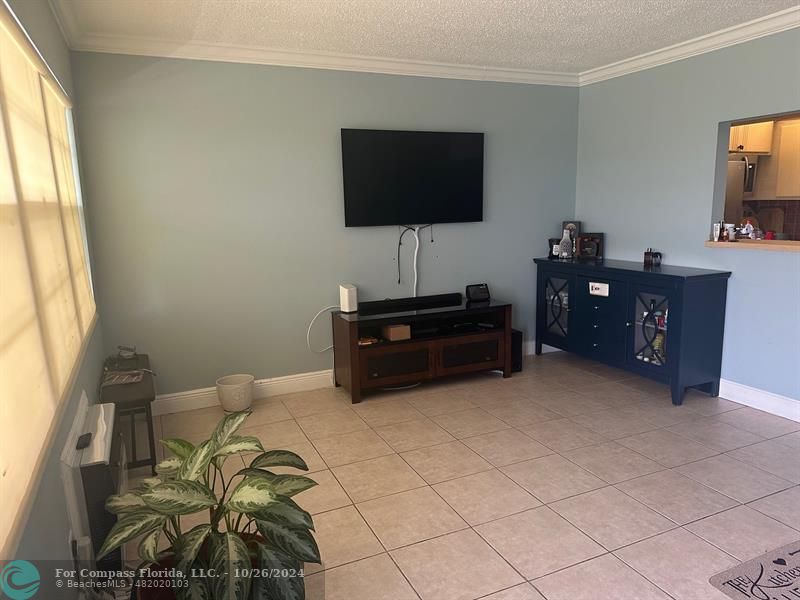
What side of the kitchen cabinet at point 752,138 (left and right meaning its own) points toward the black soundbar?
front

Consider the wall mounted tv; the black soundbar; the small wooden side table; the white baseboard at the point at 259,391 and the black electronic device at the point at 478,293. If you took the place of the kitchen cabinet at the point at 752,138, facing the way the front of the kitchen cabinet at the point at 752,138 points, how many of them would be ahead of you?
5

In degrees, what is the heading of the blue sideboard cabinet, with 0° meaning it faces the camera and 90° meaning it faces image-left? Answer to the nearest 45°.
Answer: approximately 45°

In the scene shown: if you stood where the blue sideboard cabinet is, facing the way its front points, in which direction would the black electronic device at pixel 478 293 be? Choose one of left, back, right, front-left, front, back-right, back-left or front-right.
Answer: front-right

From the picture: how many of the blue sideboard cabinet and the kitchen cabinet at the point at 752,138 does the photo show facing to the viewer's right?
0

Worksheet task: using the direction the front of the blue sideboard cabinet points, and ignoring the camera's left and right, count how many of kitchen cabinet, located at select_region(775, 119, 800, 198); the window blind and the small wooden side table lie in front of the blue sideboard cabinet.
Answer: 2

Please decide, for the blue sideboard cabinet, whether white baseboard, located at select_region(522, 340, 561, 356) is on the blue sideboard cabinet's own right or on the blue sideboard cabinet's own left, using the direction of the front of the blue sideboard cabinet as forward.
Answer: on the blue sideboard cabinet's own right

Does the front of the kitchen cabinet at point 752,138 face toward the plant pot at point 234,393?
yes

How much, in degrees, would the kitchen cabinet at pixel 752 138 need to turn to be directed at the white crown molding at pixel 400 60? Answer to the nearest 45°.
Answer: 0° — it already faces it
